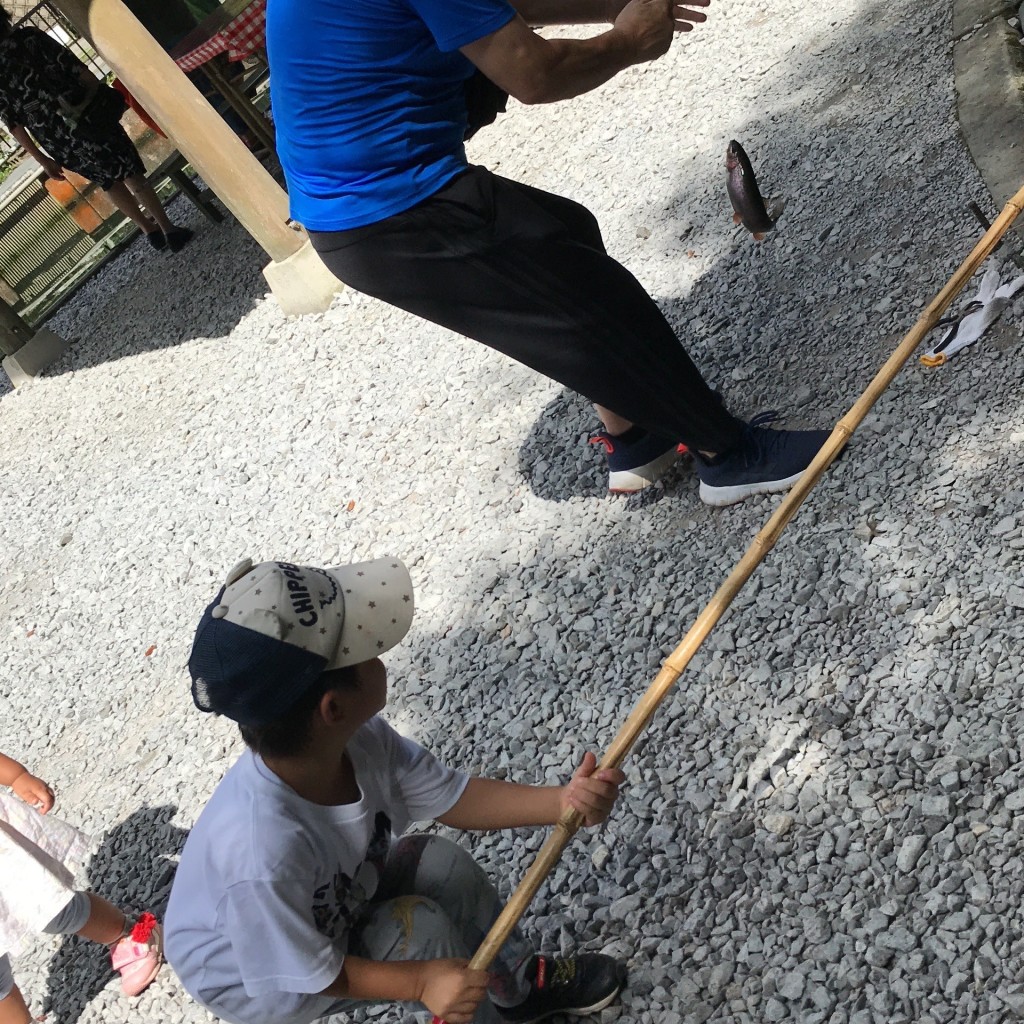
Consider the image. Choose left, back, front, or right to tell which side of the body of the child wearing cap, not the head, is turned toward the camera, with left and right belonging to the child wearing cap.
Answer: right

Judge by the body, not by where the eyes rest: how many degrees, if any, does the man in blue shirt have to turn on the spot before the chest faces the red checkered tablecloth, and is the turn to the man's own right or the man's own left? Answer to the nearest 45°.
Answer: approximately 90° to the man's own left

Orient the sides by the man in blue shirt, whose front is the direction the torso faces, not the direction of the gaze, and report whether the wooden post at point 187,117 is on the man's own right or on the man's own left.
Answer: on the man's own left

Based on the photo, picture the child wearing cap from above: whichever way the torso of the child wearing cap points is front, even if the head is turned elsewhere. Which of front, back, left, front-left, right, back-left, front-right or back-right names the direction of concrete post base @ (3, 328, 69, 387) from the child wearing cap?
left

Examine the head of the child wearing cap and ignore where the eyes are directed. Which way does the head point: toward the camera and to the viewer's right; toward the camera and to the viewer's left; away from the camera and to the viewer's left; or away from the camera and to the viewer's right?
away from the camera and to the viewer's right

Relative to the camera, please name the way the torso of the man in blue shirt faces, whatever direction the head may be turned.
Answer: to the viewer's right

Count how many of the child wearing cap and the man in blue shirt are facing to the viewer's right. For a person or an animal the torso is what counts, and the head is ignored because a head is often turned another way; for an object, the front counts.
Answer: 2

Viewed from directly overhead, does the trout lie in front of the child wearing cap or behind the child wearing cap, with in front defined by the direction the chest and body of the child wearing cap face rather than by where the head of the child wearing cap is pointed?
in front
